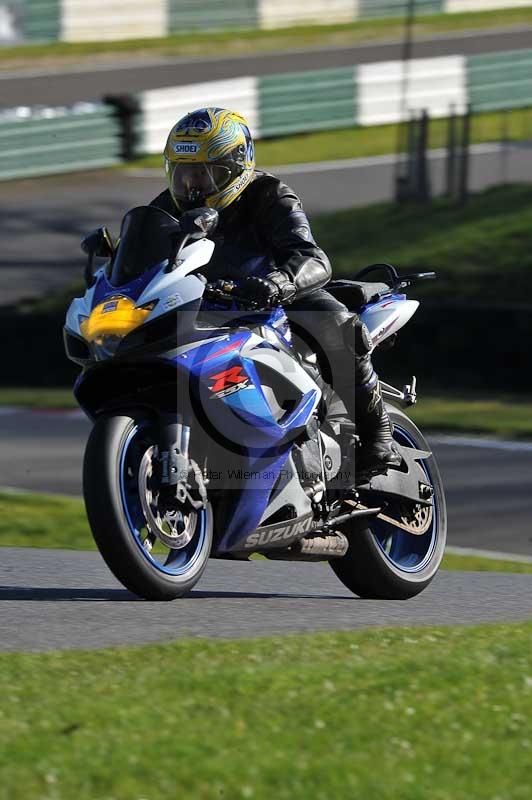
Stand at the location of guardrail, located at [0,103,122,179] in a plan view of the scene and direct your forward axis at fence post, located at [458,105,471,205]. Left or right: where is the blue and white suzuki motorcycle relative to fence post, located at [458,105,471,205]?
right

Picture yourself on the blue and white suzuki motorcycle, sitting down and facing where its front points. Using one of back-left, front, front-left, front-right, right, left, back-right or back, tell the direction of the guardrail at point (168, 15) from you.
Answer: back-right

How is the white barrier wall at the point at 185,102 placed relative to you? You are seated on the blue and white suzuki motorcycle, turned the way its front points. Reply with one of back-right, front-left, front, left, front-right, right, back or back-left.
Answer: back-right

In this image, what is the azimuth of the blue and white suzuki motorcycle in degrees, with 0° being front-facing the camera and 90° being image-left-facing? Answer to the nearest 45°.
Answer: approximately 45°

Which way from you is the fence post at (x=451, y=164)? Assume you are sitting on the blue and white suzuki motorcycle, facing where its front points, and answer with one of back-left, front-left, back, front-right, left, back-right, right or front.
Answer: back-right

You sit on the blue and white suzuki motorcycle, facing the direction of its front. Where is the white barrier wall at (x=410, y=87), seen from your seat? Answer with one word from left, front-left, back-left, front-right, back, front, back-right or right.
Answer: back-right

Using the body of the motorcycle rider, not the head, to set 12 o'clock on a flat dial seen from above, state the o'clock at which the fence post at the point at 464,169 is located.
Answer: The fence post is roughly at 5 o'clock from the motorcycle rider.

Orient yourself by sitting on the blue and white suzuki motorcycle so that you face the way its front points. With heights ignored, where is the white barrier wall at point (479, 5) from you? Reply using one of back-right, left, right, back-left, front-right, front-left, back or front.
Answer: back-right

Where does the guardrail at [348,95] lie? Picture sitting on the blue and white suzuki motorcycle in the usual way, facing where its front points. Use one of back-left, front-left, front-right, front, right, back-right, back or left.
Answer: back-right

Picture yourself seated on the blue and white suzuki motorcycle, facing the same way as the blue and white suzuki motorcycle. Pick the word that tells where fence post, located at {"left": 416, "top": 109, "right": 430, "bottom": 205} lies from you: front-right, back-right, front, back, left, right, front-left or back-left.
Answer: back-right

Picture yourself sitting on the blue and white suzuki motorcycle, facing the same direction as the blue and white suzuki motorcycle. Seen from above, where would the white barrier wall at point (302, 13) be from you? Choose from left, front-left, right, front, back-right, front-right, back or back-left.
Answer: back-right

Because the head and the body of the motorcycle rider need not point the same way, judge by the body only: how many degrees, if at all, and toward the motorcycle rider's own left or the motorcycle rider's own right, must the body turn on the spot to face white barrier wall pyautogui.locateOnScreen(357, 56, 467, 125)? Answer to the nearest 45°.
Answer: approximately 135° to the motorcycle rider's own right
